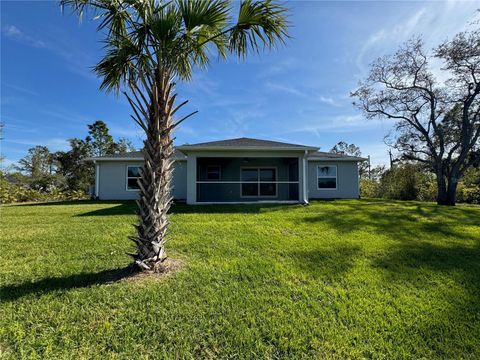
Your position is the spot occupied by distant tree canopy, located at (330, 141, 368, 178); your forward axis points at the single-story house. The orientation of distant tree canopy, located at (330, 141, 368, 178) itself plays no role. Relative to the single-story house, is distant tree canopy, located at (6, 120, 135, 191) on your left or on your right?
right
